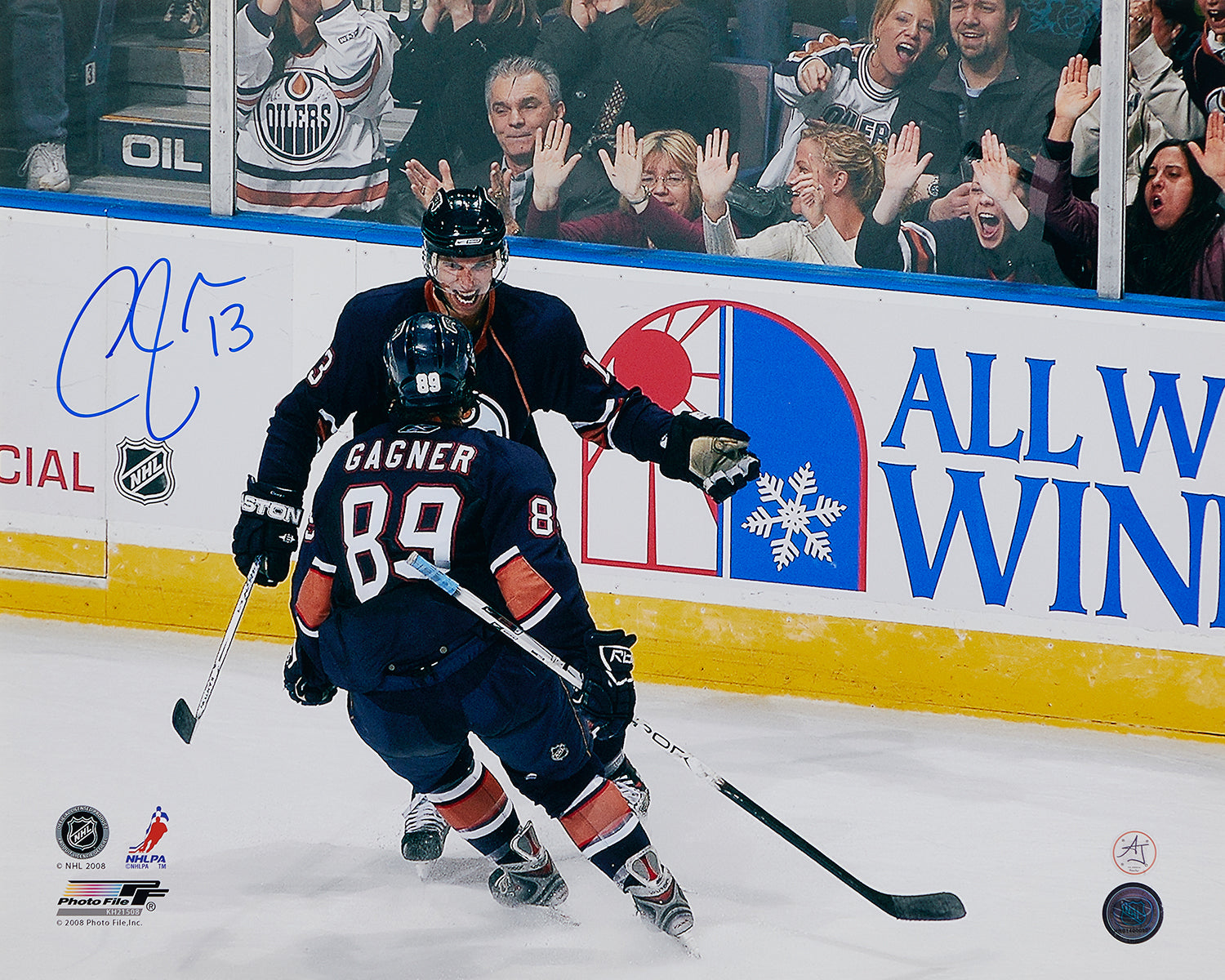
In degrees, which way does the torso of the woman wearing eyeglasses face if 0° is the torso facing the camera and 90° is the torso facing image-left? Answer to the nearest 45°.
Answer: approximately 45°

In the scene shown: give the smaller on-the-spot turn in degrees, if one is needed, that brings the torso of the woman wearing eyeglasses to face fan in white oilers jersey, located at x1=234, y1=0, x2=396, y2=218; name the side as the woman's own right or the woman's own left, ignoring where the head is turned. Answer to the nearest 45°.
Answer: approximately 45° to the woman's own right

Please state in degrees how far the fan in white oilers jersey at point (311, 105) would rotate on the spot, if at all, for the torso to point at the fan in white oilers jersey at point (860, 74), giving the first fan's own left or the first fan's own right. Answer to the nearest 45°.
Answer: approximately 45° to the first fan's own left

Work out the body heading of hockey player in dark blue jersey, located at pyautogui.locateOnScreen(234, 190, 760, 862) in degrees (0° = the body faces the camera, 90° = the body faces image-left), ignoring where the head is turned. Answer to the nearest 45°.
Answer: approximately 0°

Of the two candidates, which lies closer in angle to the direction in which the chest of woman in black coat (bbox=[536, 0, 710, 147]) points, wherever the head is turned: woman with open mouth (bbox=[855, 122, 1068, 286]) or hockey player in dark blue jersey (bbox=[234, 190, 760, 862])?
the hockey player in dark blue jersey

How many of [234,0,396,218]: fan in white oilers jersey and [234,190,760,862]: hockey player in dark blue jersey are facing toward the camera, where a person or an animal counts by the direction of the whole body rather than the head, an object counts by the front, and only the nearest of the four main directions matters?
2
